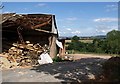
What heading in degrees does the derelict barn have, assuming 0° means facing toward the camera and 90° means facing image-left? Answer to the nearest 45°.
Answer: approximately 0°

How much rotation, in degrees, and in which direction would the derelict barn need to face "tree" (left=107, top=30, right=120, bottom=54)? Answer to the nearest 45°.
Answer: approximately 135° to its left
